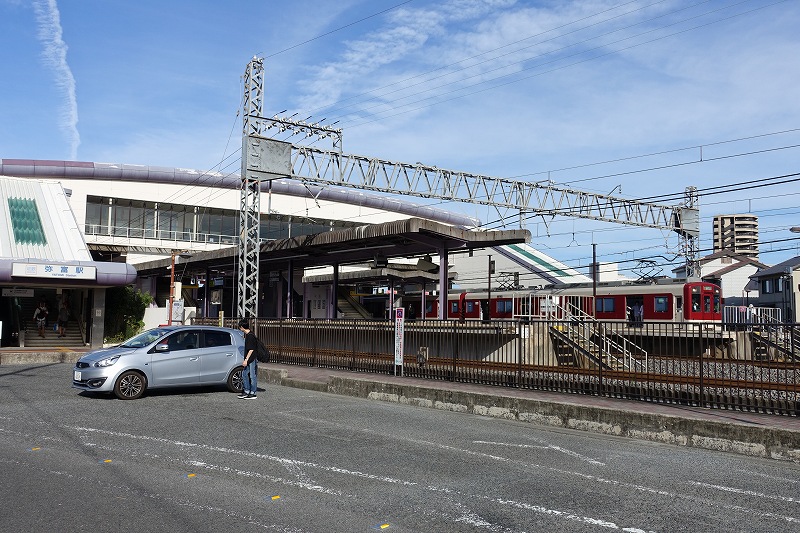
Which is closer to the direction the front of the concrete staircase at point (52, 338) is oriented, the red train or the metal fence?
the metal fence

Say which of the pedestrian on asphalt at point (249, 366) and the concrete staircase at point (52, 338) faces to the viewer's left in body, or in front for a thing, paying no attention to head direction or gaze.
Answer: the pedestrian on asphalt

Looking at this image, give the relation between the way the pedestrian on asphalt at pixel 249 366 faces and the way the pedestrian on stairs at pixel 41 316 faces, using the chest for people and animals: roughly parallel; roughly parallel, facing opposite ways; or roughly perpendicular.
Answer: roughly perpendicular

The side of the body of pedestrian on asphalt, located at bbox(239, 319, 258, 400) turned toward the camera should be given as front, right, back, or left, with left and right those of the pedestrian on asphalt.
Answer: left

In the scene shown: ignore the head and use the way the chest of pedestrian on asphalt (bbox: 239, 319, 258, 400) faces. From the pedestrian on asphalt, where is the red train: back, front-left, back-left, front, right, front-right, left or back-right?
back-right

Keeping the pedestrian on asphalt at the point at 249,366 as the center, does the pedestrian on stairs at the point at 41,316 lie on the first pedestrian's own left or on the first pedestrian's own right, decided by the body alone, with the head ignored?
on the first pedestrian's own right

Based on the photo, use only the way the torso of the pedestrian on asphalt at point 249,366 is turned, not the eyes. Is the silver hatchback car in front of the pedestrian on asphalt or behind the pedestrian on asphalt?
in front

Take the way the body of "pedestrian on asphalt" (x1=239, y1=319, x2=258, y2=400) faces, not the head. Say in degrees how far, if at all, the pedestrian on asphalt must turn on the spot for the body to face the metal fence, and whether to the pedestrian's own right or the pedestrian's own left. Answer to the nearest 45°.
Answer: approximately 180°

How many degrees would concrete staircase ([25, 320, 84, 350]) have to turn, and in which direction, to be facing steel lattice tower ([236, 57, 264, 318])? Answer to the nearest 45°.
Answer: approximately 45° to its left

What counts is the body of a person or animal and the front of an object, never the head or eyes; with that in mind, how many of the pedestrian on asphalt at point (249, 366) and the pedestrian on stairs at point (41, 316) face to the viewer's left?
1
